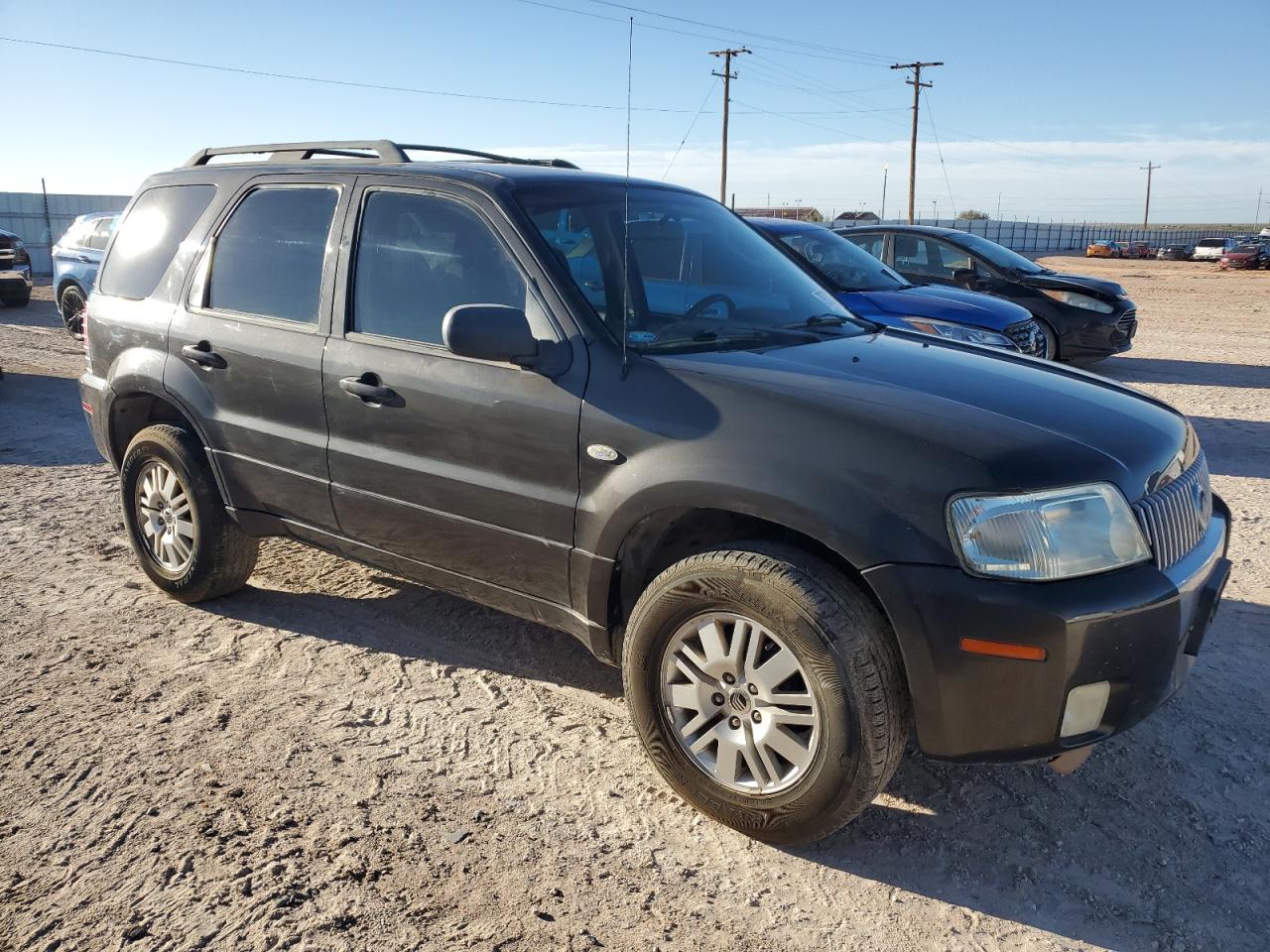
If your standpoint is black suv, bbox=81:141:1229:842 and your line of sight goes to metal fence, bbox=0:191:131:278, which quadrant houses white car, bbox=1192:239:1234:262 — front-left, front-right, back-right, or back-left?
front-right

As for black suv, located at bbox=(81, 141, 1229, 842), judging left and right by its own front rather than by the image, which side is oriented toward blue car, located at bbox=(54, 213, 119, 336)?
back

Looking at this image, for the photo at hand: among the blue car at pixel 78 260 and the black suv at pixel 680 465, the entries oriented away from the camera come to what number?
0

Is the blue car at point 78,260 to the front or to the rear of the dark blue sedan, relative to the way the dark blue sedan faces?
to the rear

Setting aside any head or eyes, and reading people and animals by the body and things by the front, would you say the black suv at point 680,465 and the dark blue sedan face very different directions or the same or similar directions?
same or similar directions

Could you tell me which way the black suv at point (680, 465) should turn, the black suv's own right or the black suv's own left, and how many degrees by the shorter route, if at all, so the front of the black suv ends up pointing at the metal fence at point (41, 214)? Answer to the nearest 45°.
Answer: approximately 180°

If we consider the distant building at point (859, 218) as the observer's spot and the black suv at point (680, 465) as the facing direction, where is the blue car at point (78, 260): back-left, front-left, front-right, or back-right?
front-right

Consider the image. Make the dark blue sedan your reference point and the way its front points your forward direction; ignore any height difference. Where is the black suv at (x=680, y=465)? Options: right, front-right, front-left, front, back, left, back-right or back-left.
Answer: front-right

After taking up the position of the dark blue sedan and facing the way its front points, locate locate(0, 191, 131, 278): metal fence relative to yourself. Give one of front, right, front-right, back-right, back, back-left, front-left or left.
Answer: back

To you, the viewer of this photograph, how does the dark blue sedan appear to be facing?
facing the viewer and to the right of the viewer
